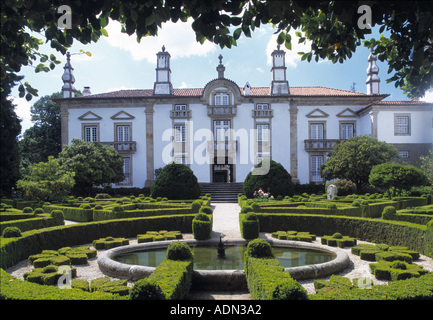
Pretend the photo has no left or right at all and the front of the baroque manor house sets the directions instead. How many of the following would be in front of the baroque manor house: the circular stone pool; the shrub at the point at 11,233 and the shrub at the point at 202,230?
3

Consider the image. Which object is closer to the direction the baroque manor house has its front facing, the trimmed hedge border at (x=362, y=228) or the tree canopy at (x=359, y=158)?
the trimmed hedge border

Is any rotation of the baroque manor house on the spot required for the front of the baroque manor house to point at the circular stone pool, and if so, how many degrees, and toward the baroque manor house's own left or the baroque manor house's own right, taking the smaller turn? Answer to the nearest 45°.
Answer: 0° — it already faces it

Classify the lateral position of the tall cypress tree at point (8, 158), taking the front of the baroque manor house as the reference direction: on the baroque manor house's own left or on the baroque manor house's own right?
on the baroque manor house's own right

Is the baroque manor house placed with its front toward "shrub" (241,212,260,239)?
yes

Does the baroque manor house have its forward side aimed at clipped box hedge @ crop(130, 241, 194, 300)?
yes

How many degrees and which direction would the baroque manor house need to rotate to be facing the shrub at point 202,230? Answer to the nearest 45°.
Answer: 0° — it already faces it

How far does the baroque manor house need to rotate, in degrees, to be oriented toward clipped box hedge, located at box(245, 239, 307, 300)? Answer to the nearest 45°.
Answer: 0° — it already faces it

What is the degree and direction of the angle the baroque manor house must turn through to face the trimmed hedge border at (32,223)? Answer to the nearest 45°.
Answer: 0° — it already faces it

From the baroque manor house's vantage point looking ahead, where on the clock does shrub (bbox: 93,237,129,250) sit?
The shrub is roughly at 12 o'clock from the baroque manor house.

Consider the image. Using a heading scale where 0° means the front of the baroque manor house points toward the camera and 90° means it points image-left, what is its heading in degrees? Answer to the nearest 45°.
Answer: approximately 0°
